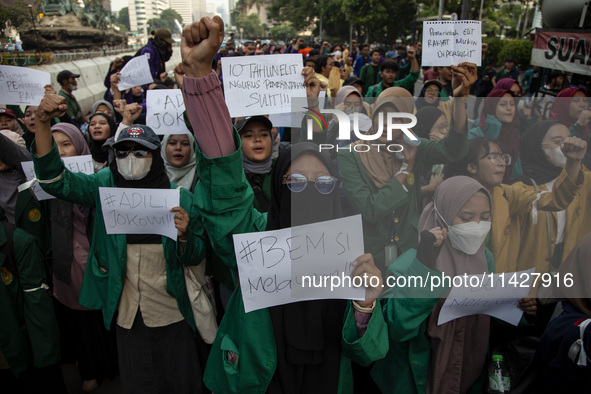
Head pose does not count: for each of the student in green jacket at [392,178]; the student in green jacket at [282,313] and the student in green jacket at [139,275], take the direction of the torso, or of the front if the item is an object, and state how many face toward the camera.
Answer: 3

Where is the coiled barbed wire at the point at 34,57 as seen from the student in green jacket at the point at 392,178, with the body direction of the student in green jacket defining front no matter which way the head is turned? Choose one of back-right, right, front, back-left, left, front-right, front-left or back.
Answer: back-right

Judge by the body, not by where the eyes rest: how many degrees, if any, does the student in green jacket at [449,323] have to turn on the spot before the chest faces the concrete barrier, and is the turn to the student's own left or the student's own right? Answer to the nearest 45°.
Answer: approximately 180°

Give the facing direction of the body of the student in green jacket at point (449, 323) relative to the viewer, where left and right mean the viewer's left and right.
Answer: facing the viewer and to the right of the viewer

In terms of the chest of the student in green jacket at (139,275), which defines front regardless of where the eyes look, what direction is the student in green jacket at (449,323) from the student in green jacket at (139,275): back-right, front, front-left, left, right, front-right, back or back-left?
front-left

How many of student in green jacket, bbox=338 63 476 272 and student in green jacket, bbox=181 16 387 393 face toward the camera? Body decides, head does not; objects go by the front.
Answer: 2

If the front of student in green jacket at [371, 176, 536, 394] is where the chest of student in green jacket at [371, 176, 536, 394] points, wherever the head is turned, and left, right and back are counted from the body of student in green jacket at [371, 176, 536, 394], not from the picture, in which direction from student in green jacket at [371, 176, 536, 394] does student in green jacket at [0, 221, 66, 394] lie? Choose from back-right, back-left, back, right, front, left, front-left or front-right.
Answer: back-right

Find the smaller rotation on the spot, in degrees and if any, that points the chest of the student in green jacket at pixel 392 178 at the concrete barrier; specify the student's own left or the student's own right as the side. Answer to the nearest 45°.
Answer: approximately 135° to the student's own right

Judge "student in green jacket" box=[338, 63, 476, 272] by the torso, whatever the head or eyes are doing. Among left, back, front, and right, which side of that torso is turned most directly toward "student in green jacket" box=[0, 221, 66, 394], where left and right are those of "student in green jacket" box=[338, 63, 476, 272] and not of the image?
right

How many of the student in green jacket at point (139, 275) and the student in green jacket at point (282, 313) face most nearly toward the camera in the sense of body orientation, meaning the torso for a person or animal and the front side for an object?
2

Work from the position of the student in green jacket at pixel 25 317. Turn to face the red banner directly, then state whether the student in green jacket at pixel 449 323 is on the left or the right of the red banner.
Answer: right

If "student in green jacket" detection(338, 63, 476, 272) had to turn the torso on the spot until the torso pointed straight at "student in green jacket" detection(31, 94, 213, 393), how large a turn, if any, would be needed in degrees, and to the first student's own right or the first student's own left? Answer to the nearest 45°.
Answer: approximately 45° to the first student's own right
